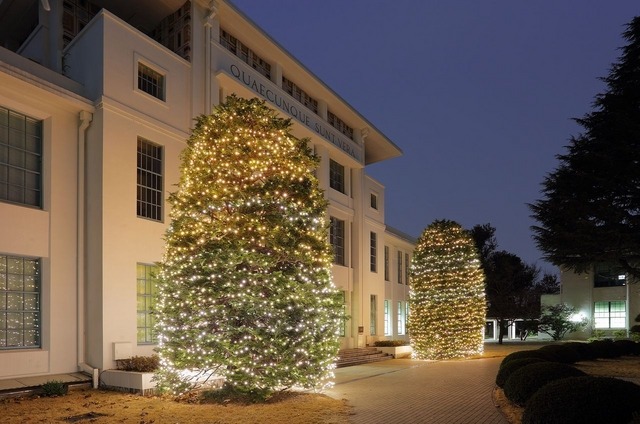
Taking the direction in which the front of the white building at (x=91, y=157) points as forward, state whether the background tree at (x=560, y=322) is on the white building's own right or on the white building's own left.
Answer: on the white building's own left

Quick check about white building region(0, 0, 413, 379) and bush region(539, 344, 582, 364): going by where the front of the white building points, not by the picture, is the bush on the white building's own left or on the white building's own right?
on the white building's own left

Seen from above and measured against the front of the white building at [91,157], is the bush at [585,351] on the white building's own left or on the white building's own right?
on the white building's own left

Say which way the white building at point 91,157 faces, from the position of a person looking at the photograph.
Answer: facing the viewer and to the right of the viewer

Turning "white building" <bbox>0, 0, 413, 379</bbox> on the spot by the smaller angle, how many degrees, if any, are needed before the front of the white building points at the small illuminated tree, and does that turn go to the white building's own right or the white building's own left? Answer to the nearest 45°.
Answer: approximately 90° to the white building's own left

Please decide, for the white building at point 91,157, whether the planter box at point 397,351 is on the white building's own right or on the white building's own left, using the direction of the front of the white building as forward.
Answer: on the white building's own left

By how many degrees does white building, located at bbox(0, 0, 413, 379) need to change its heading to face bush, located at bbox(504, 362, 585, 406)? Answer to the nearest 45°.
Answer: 0° — it already faces it

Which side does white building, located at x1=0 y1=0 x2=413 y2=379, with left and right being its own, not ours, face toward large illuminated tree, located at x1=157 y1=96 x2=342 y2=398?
front
